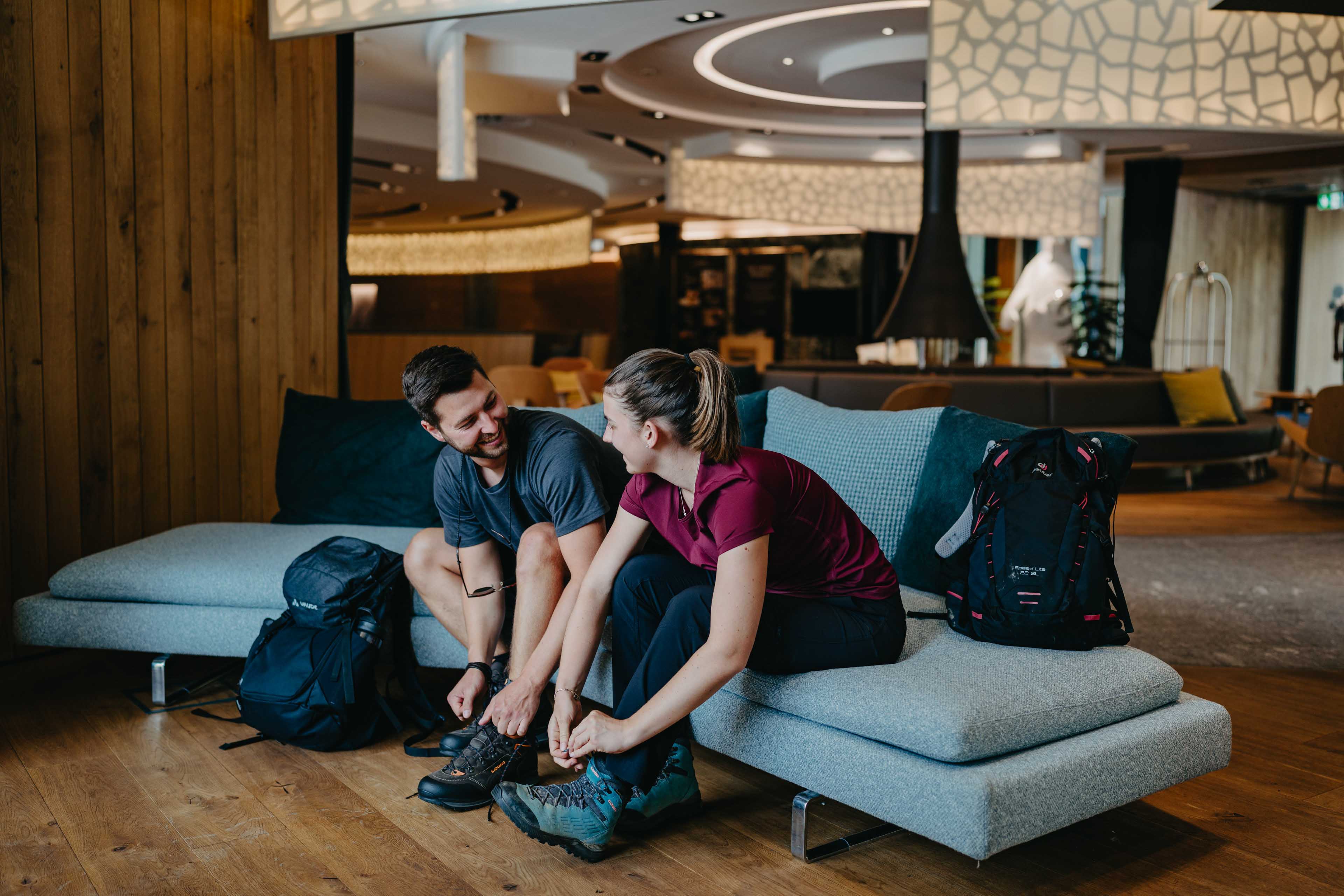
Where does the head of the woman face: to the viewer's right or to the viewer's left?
to the viewer's left

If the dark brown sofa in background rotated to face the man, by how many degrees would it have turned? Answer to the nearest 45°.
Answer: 0° — it already faces them

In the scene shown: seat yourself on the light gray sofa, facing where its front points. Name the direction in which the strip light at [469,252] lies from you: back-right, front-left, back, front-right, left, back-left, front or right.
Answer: back-right

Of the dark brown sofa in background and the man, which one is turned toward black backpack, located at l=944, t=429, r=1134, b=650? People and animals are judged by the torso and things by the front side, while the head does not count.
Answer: the dark brown sofa in background

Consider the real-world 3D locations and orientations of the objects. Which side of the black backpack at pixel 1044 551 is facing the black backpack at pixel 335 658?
right

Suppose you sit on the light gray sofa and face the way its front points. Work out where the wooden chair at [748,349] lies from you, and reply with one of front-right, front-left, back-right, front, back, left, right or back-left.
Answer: back-right

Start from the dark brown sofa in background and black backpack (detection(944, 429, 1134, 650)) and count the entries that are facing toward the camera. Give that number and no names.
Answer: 2

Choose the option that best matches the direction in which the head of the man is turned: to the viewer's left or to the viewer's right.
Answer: to the viewer's right

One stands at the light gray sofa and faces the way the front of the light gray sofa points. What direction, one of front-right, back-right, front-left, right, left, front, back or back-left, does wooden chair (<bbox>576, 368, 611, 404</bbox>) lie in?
back-right

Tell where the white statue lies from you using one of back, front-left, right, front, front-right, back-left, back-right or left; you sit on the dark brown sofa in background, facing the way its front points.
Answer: back

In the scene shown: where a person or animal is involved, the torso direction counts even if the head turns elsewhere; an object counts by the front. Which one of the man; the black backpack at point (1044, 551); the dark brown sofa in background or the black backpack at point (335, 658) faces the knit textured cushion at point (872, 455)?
the dark brown sofa in background
